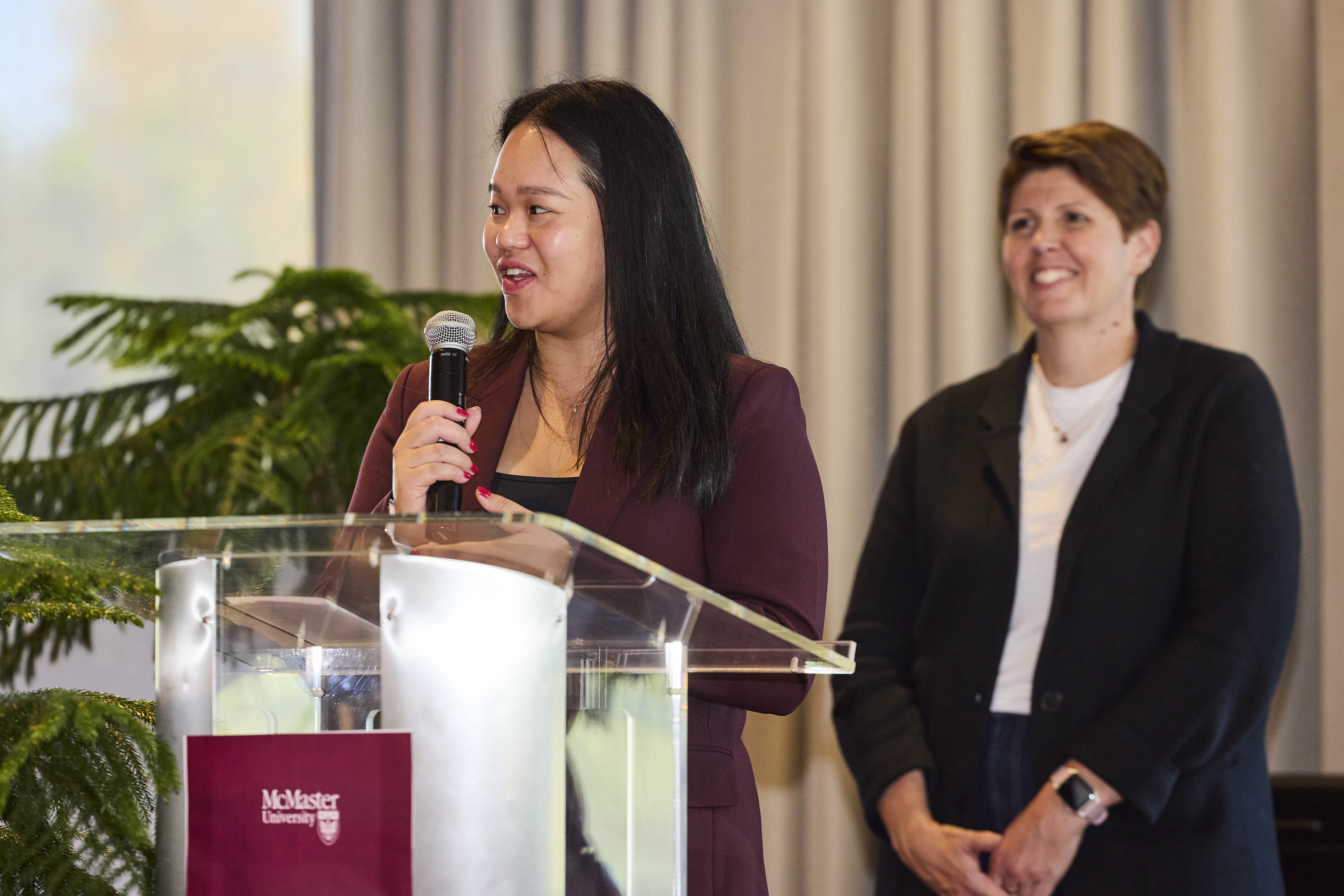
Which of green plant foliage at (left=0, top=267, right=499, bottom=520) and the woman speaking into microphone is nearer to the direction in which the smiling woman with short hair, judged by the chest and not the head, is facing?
the woman speaking into microphone

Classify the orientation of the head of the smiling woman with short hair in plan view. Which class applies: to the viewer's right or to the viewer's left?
to the viewer's left

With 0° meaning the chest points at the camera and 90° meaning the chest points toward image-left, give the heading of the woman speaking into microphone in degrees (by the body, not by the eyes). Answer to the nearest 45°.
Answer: approximately 45°

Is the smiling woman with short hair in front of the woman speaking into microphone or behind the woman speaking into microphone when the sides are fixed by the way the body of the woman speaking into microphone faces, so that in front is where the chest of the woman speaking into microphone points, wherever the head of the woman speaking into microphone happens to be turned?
behind

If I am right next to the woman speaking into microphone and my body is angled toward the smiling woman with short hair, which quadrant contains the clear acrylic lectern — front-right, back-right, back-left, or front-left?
back-right

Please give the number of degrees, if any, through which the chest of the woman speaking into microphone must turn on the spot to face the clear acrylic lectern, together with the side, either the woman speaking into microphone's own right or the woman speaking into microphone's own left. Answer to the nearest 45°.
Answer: approximately 45° to the woman speaking into microphone's own left
